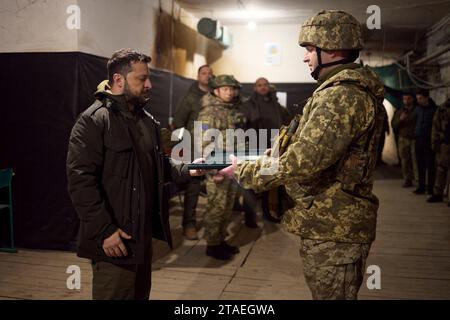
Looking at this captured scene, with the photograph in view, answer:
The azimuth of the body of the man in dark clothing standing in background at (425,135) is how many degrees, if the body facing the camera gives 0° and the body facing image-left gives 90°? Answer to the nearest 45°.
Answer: approximately 45°

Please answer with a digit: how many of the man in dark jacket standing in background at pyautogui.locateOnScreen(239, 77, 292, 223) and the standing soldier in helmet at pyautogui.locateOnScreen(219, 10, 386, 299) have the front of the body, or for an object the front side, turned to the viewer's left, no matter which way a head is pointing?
1

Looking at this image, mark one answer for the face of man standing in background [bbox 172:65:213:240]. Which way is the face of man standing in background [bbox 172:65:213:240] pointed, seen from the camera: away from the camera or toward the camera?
toward the camera

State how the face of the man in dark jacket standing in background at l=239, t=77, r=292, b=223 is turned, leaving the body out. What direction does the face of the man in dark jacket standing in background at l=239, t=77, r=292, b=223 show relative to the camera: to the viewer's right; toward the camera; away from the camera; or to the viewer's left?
toward the camera

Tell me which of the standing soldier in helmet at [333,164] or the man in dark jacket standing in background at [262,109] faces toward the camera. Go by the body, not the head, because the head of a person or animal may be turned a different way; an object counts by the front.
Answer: the man in dark jacket standing in background

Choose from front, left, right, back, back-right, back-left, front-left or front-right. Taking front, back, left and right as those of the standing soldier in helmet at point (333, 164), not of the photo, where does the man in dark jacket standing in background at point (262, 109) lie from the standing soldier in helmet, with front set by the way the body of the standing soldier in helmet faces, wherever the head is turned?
right

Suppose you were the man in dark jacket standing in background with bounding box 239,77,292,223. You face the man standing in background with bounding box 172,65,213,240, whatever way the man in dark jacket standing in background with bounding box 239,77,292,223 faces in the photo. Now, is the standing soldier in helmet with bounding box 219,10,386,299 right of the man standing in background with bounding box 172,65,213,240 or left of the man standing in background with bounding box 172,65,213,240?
left

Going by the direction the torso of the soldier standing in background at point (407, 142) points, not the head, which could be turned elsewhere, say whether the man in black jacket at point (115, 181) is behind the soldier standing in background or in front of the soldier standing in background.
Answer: in front

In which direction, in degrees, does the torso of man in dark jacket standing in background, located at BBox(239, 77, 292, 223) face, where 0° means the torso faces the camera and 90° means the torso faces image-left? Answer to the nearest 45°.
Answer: approximately 0°

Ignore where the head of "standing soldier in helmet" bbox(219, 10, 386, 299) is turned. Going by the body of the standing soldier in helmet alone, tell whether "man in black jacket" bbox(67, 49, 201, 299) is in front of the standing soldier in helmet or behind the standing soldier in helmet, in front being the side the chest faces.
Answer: in front

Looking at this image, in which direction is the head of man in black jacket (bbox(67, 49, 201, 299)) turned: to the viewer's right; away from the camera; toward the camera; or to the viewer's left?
to the viewer's right

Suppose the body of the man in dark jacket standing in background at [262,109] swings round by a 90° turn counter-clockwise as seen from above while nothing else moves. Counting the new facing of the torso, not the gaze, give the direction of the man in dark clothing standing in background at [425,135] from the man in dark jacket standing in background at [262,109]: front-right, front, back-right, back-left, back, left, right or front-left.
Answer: front-left

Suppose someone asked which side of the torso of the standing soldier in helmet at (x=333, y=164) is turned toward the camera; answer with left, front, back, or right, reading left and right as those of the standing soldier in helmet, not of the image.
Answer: left

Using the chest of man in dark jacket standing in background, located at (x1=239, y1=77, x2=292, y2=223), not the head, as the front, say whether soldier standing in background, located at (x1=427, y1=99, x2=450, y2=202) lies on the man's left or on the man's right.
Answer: on the man's left
